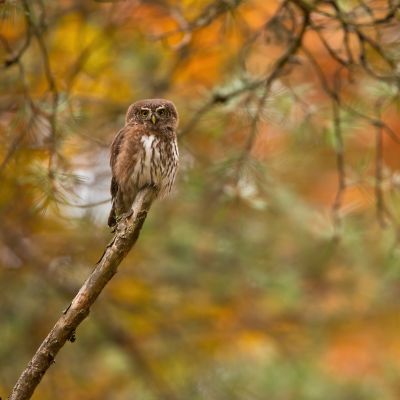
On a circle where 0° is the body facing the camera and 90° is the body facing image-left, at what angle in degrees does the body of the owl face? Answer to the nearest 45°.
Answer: approximately 315°
